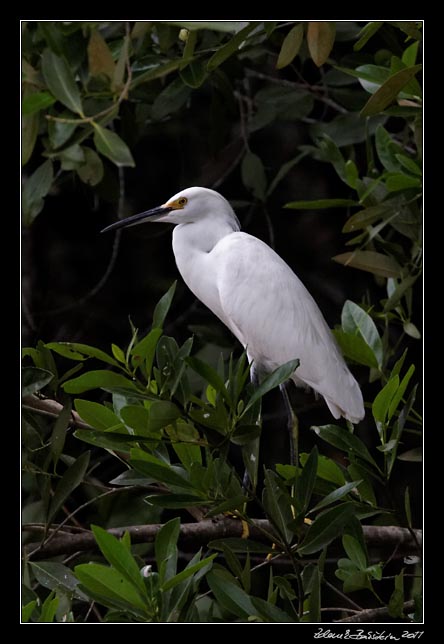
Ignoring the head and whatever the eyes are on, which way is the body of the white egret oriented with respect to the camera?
to the viewer's left
